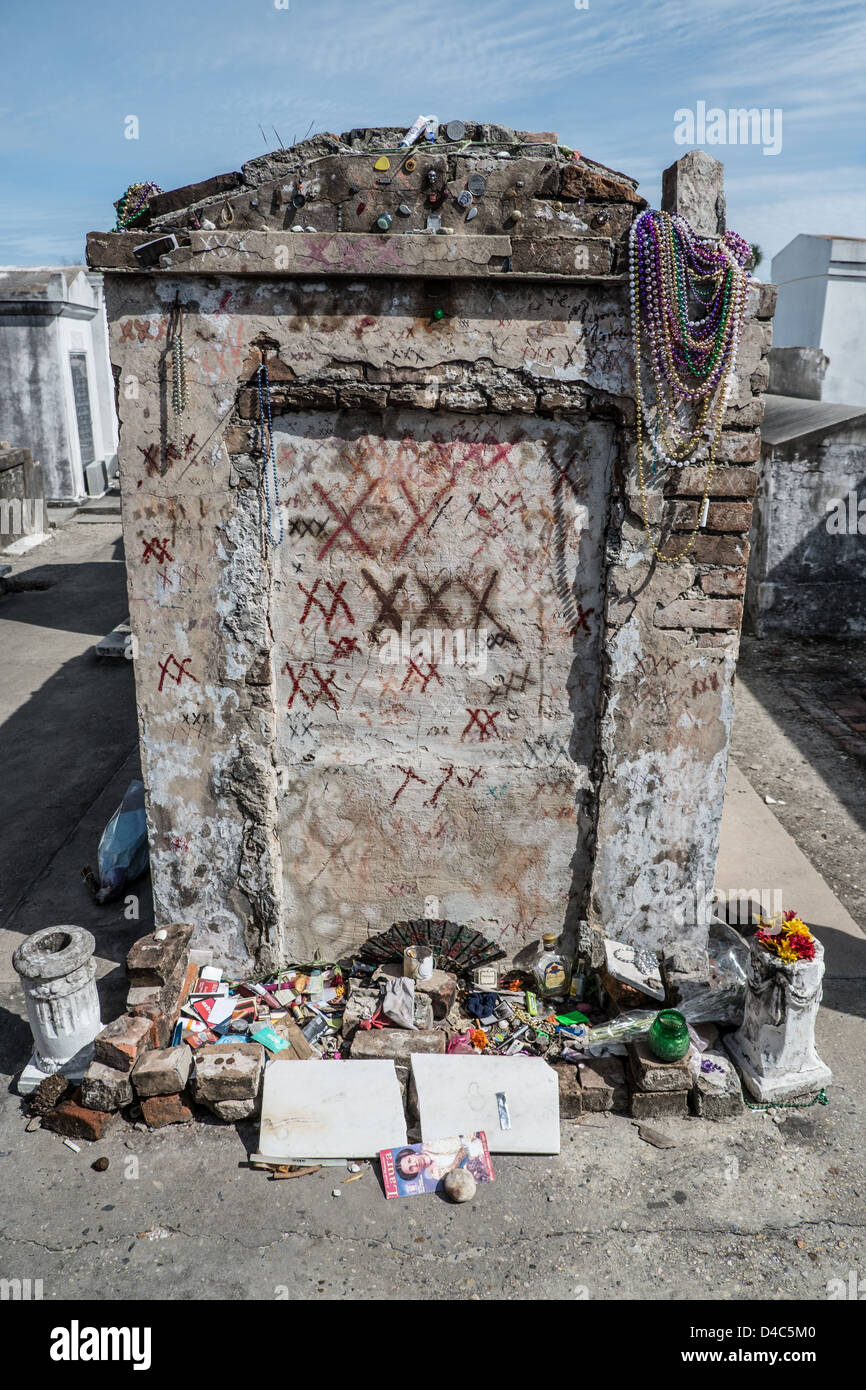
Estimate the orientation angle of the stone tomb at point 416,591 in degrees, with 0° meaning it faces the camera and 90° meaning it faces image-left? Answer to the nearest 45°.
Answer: approximately 0°

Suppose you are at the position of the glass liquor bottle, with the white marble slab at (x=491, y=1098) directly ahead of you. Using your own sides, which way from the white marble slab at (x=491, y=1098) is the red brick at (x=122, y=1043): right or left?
right

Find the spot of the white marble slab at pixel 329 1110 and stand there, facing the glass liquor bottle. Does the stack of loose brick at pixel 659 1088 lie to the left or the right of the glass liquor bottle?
right

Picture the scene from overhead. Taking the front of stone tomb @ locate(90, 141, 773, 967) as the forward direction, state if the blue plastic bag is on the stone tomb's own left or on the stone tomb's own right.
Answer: on the stone tomb's own right

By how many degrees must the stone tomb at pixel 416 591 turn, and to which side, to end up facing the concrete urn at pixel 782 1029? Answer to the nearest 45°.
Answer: approximately 45° to its left
